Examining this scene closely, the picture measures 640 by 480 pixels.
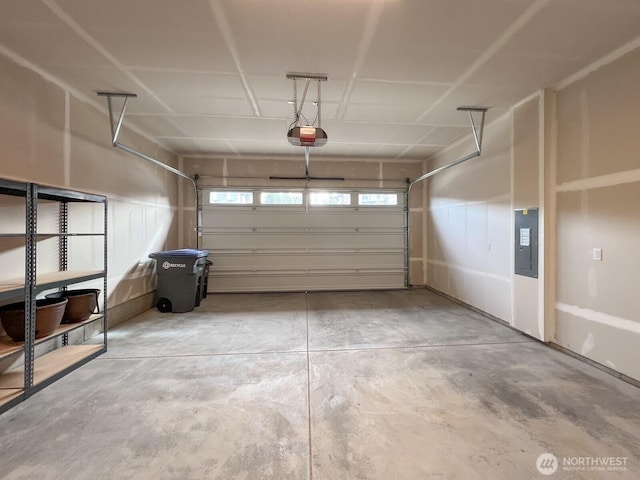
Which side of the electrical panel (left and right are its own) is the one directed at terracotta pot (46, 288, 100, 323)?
front

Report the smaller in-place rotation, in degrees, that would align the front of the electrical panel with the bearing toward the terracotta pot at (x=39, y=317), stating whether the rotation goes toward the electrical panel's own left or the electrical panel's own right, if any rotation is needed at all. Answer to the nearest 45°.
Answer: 0° — it already faces it

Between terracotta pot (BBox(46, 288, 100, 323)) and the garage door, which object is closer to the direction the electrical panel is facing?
the terracotta pot

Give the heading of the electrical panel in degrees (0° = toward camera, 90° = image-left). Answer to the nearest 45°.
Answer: approximately 45°

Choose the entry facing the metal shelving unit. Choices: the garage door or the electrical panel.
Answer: the electrical panel

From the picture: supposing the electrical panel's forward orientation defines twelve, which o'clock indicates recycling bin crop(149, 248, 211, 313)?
The recycling bin is roughly at 1 o'clock from the electrical panel.

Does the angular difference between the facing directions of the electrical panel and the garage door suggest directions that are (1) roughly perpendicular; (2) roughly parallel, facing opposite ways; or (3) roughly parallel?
roughly perpendicular
